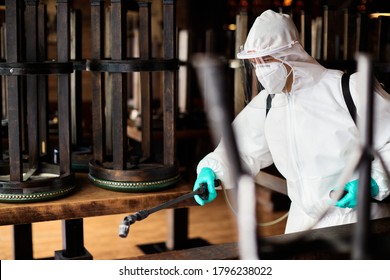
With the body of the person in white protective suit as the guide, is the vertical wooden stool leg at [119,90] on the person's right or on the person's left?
on the person's right

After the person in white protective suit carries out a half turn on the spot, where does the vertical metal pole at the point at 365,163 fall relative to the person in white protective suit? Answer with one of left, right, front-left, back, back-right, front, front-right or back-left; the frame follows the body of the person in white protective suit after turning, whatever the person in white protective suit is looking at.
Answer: back-right

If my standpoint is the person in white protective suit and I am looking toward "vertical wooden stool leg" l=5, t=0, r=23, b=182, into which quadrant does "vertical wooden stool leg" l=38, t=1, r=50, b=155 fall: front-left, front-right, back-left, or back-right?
front-right

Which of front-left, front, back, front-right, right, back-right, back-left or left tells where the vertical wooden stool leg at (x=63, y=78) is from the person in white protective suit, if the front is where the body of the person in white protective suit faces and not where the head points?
front-right

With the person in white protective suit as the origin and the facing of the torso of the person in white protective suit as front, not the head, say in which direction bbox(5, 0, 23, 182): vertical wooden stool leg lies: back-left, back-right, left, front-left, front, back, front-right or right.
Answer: front-right
